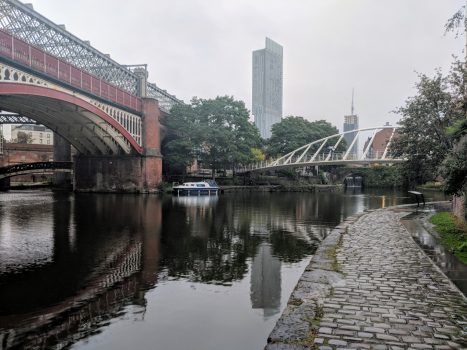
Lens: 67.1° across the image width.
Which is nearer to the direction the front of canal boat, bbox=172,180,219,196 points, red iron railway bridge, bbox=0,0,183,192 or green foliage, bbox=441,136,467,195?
the red iron railway bridge

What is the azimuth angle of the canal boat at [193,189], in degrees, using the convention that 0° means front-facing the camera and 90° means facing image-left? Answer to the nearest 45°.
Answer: approximately 90°

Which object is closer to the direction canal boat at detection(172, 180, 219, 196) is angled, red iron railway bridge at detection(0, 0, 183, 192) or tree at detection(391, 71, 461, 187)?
the red iron railway bridge

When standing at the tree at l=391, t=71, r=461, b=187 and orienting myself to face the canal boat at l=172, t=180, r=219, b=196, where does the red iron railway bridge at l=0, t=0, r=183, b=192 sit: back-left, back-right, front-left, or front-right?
front-left

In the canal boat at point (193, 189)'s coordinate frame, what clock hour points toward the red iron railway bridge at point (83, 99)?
The red iron railway bridge is roughly at 11 o'clock from the canal boat.

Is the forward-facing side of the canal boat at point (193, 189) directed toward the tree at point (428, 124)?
no

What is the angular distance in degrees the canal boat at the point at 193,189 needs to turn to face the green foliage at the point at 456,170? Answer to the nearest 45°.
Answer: approximately 90° to its left
